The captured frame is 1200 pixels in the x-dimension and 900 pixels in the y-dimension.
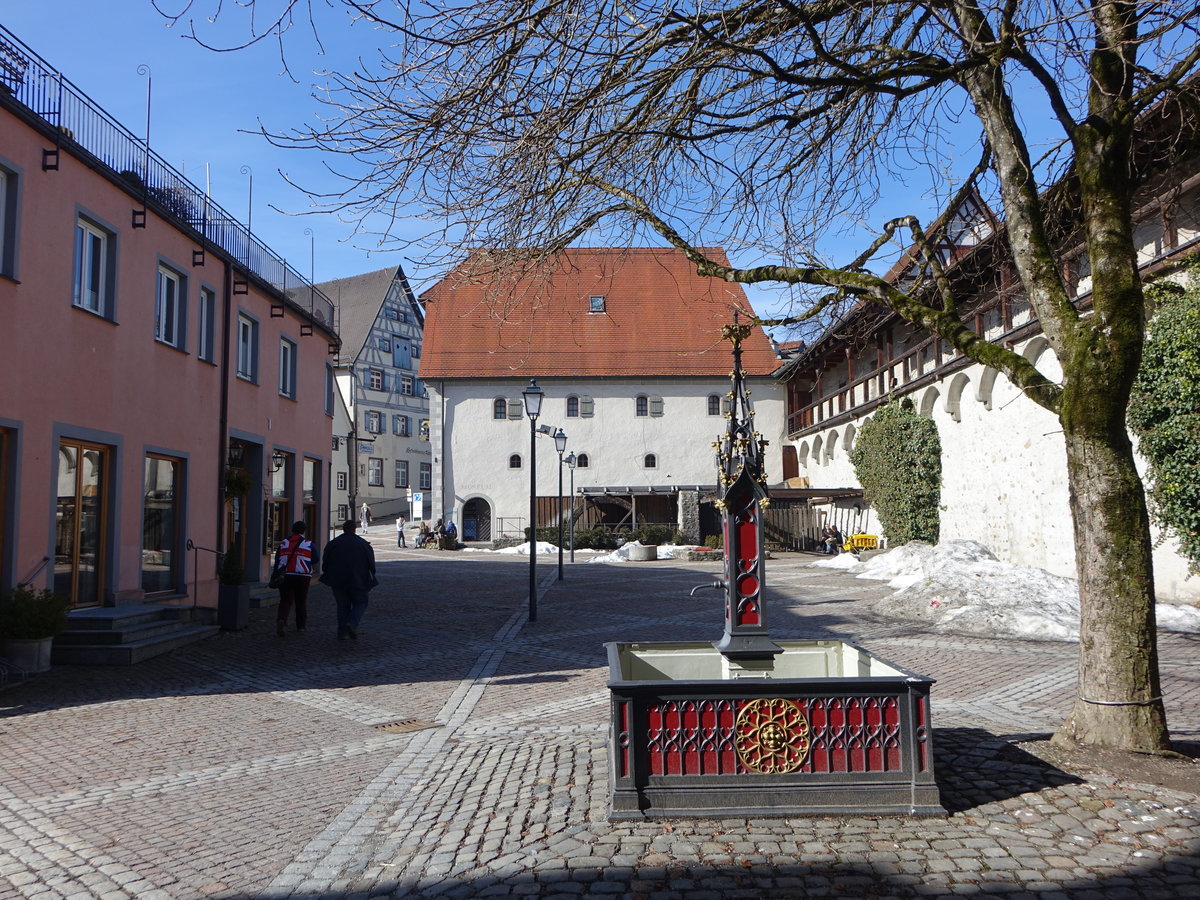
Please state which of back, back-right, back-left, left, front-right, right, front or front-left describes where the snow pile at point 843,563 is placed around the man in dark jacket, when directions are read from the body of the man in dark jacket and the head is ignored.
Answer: front-right

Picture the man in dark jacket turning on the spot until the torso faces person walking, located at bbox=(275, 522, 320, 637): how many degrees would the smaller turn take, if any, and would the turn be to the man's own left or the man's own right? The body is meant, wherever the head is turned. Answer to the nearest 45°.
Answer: approximately 45° to the man's own left

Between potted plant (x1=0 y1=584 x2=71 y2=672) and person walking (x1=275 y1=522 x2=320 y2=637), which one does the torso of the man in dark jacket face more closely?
the person walking

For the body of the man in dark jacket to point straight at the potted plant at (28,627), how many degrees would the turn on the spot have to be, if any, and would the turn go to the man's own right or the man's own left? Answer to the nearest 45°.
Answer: approximately 135° to the man's own left

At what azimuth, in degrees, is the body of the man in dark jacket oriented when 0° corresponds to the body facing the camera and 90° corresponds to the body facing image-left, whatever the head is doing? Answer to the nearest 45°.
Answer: approximately 180°

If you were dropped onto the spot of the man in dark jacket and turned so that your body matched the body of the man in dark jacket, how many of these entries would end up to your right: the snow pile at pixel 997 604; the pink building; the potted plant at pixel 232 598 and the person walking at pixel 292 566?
1

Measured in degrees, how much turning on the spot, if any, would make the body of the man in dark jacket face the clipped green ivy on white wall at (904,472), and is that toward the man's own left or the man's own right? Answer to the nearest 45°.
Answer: approximately 45° to the man's own right

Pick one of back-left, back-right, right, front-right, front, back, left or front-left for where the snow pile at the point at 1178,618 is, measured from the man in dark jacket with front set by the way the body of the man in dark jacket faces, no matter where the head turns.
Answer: right

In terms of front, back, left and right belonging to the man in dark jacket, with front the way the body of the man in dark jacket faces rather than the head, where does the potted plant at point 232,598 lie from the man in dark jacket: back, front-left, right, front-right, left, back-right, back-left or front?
front-left

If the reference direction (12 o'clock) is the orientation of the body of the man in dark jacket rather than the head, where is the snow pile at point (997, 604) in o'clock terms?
The snow pile is roughly at 3 o'clock from the man in dark jacket.

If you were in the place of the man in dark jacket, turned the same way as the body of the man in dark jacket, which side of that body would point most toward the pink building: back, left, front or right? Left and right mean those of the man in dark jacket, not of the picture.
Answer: left

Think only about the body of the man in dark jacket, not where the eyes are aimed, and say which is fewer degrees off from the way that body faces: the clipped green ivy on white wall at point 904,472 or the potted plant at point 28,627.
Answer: the clipped green ivy on white wall

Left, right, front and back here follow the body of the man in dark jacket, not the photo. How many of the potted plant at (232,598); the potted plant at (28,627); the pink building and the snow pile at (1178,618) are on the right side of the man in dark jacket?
1
